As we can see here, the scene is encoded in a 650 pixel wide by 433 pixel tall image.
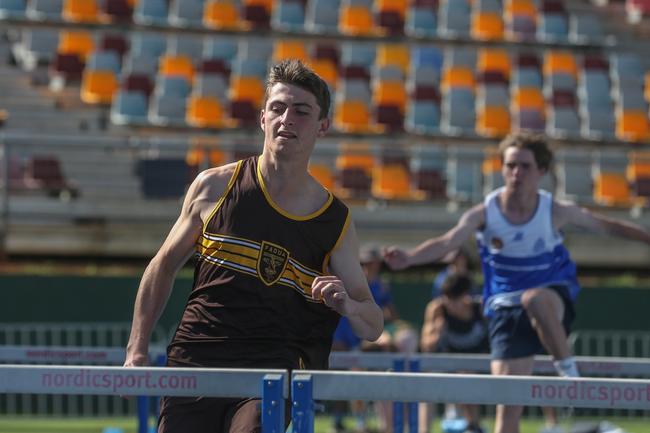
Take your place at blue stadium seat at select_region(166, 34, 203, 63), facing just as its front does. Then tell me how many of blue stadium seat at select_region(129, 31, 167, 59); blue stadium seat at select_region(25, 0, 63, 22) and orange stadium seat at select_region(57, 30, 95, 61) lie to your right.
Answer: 3

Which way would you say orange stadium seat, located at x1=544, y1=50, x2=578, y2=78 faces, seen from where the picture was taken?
facing the viewer

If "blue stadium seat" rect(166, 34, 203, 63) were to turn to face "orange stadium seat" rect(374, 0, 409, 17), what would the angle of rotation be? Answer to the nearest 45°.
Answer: approximately 90° to its left

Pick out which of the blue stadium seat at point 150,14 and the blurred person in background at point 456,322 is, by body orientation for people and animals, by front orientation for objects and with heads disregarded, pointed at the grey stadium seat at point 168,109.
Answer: the blue stadium seat at point 150,14

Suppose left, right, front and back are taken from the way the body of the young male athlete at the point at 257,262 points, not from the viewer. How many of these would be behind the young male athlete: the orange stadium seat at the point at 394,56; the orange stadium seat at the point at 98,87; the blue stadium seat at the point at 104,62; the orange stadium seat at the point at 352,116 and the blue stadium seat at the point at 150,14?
5

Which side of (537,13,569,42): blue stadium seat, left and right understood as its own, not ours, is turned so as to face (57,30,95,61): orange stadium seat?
right

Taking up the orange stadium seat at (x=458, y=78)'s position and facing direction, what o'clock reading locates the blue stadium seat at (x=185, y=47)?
The blue stadium seat is roughly at 3 o'clock from the orange stadium seat.

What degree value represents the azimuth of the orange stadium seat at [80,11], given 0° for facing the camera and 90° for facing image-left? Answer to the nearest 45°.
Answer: approximately 0°

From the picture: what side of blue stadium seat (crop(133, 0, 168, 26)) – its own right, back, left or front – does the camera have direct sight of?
front

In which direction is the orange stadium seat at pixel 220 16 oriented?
toward the camera

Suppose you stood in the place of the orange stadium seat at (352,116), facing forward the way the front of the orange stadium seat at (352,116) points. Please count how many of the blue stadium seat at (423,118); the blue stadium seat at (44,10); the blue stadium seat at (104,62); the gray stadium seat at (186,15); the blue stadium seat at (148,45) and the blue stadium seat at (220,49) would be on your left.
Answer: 1

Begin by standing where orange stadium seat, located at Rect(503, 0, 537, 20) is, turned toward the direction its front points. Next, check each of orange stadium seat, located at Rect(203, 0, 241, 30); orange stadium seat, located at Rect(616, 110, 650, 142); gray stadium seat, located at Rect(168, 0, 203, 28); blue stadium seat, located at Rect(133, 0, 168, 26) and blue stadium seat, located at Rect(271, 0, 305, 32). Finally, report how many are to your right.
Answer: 4

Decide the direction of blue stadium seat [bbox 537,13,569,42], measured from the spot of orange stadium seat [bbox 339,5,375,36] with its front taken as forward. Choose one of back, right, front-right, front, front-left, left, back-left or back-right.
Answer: left

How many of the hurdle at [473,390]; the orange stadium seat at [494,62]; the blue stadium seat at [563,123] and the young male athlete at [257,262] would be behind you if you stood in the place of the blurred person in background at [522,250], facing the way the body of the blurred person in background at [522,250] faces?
2

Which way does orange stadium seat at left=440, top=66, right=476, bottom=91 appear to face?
toward the camera

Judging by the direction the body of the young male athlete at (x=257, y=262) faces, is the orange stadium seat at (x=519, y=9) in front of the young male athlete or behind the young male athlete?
behind
